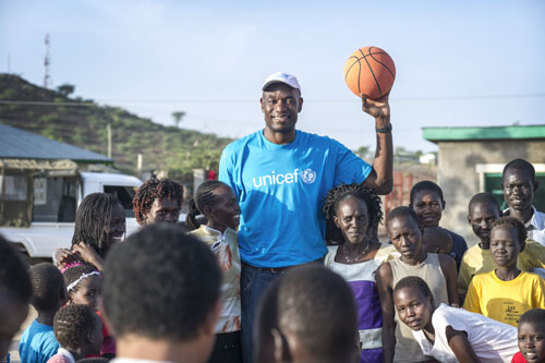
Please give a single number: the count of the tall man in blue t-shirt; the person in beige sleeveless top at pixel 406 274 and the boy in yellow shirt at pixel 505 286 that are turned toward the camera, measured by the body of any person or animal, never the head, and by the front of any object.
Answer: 3

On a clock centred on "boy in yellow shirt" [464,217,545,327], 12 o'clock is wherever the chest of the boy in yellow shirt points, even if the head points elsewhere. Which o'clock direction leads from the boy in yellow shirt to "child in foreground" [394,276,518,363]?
The child in foreground is roughly at 1 o'clock from the boy in yellow shirt.

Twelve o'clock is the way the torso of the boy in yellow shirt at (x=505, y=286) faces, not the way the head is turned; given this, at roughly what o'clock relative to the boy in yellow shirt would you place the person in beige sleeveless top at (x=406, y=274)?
The person in beige sleeveless top is roughly at 2 o'clock from the boy in yellow shirt.

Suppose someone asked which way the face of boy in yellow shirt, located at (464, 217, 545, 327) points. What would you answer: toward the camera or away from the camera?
toward the camera

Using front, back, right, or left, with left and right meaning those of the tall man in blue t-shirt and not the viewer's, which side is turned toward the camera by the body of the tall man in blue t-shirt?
front

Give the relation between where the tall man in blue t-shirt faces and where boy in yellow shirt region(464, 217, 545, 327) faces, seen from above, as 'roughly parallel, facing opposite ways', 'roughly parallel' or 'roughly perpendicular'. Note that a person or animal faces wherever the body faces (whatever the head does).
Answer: roughly parallel

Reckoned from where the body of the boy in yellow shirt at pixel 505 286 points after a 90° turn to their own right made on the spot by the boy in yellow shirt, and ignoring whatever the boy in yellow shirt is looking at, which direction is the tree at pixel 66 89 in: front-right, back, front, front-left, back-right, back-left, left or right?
front-right

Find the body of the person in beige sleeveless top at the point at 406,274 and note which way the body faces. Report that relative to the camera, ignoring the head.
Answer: toward the camera

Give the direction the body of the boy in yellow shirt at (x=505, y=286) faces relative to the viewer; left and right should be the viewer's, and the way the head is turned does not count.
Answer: facing the viewer
